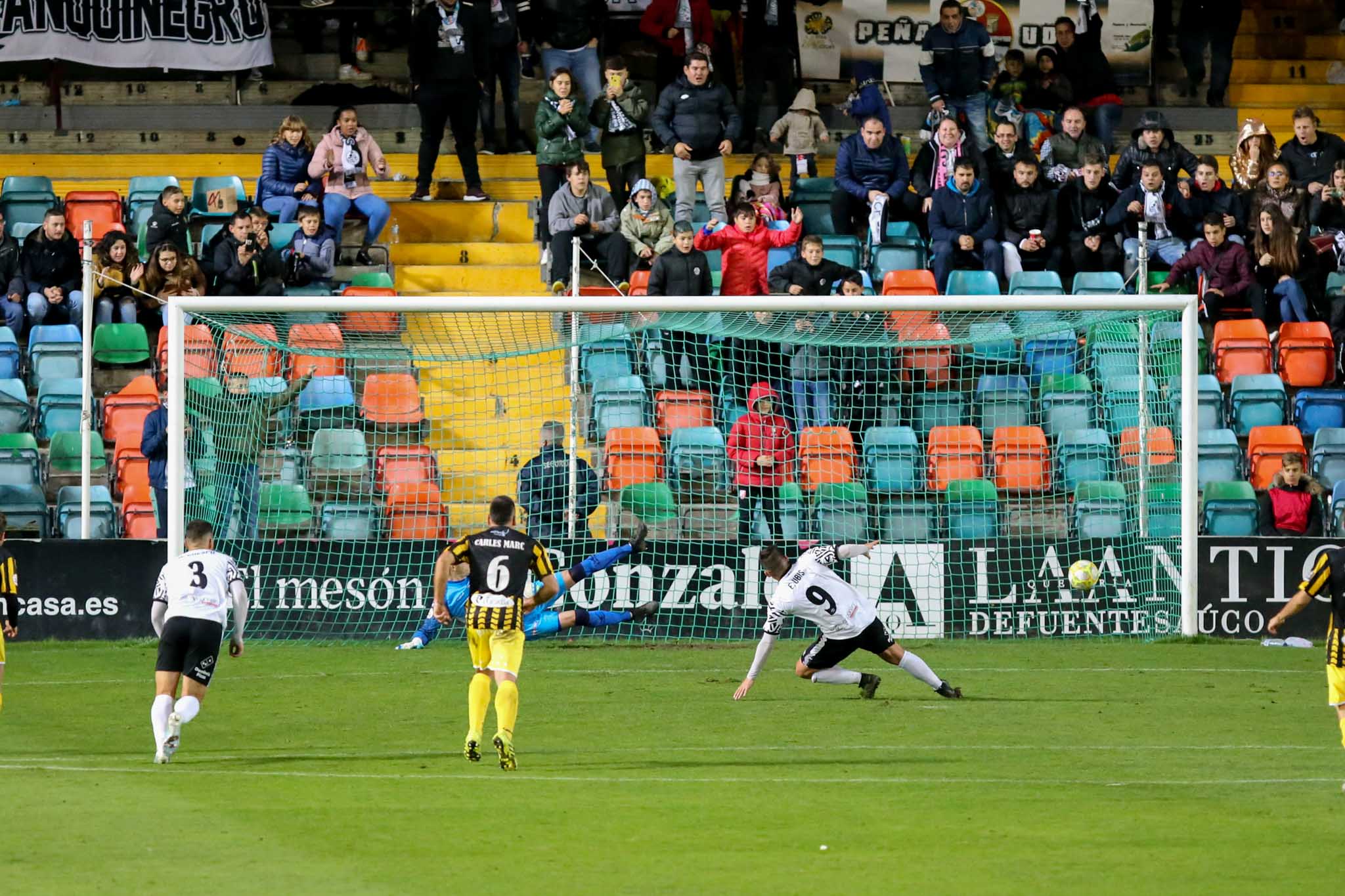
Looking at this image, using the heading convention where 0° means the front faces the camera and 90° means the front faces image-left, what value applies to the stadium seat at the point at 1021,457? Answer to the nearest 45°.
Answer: approximately 0°

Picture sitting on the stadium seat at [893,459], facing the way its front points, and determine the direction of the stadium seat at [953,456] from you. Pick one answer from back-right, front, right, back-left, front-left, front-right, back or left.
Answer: left

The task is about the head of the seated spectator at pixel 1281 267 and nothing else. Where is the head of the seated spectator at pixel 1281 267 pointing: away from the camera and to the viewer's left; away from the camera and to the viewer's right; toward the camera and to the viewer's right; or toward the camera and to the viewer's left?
toward the camera and to the viewer's left

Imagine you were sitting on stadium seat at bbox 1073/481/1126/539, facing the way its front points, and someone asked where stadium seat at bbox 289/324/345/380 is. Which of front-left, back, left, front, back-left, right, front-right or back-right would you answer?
right

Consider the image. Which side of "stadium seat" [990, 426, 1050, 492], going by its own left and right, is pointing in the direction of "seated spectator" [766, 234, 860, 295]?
back

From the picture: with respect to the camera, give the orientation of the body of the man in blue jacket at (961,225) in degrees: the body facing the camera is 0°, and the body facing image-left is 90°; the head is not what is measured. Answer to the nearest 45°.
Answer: approximately 0°
